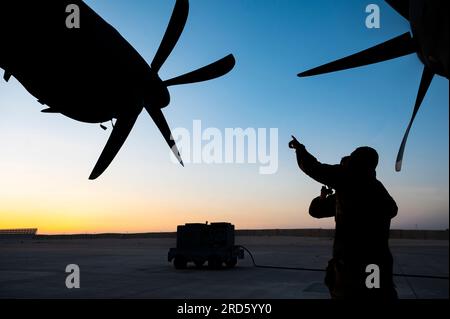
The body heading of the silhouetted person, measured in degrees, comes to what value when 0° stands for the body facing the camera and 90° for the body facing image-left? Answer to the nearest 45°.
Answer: approximately 135°

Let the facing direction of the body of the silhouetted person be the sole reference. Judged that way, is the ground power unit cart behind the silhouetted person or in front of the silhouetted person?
in front
